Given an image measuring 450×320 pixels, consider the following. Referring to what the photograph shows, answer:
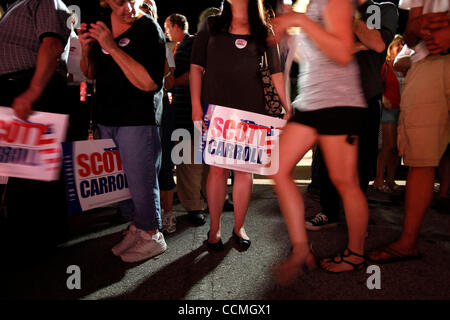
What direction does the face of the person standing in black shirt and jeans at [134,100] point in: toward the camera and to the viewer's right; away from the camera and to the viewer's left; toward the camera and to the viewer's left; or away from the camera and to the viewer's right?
toward the camera and to the viewer's left

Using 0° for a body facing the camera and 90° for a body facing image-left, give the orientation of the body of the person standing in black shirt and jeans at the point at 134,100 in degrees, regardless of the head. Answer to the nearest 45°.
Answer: approximately 45°
